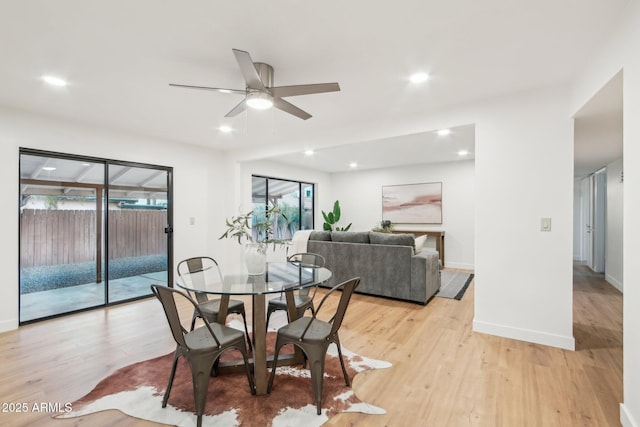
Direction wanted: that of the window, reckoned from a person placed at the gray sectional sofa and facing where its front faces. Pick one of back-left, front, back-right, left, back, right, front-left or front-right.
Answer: left

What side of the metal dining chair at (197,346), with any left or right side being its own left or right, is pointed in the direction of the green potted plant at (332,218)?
front

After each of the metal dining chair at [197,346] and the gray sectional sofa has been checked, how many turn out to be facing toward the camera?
0

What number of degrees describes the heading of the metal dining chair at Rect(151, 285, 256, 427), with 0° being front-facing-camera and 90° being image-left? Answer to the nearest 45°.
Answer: approximately 225°

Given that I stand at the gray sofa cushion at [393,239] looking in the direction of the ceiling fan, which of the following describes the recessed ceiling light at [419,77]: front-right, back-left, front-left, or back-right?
front-left

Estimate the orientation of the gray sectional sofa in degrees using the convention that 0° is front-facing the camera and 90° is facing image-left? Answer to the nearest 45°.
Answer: approximately 225°

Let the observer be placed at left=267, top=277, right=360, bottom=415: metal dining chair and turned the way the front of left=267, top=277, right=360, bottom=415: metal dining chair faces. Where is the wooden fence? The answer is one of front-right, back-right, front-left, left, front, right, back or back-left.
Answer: front

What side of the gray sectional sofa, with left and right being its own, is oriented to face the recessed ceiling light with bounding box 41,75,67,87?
back

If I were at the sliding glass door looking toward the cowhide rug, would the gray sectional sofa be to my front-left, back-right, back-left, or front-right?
front-left

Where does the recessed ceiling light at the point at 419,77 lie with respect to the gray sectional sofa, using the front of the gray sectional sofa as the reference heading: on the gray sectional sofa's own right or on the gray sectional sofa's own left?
on the gray sectional sofa's own right

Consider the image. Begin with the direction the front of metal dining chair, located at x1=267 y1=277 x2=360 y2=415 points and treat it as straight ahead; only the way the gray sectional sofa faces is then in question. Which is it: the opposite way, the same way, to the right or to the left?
to the right

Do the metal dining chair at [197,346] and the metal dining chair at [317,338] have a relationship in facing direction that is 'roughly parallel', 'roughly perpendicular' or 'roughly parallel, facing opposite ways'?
roughly perpendicular

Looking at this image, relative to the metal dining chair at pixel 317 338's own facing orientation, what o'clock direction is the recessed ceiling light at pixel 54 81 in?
The recessed ceiling light is roughly at 11 o'clock from the metal dining chair.

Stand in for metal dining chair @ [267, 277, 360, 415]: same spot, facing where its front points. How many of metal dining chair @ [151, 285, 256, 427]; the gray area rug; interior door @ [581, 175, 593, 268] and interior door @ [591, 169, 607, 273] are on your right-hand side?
3

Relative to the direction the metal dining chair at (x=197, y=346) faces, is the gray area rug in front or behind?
in front

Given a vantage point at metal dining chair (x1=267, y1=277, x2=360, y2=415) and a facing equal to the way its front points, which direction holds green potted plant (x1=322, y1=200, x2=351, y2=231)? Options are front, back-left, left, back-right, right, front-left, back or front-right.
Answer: front-right

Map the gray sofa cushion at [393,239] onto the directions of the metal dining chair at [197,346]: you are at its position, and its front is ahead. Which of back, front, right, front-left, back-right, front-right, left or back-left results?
front

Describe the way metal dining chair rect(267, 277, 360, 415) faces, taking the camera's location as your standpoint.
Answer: facing away from the viewer and to the left of the viewer
